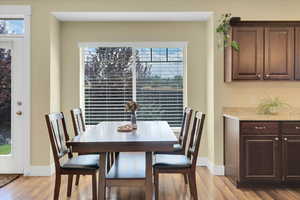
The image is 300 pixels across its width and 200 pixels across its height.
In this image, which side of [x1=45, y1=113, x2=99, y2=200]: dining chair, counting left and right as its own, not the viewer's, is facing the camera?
right

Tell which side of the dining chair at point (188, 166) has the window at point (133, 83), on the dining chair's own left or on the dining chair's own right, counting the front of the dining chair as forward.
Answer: on the dining chair's own right

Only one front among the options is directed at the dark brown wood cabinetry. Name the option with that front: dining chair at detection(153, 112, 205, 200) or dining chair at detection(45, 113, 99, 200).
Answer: dining chair at detection(45, 113, 99, 200)

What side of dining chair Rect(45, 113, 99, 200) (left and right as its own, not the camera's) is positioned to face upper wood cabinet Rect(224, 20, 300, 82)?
front

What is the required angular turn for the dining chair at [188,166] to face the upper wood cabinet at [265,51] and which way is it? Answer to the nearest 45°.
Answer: approximately 135° to its right

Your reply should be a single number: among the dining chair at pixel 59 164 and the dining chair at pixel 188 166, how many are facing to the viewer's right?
1

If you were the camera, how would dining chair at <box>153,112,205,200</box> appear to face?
facing to the left of the viewer

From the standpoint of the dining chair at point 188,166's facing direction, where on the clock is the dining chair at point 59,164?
the dining chair at point 59,164 is roughly at 12 o'clock from the dining chair at point 188,166.

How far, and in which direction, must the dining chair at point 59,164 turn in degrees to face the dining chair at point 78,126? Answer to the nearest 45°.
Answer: approximately 90° to its left

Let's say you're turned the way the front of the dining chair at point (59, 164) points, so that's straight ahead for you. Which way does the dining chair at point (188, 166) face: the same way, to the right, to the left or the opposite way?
the opposite way

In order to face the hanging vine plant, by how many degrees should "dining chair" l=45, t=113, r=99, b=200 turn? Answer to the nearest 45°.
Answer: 0° — it already faces it

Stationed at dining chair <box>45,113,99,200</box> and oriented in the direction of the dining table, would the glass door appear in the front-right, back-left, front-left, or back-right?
back-left

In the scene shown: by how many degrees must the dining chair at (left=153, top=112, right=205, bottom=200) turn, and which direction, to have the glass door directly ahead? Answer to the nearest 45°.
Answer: approximately 45° to its right
